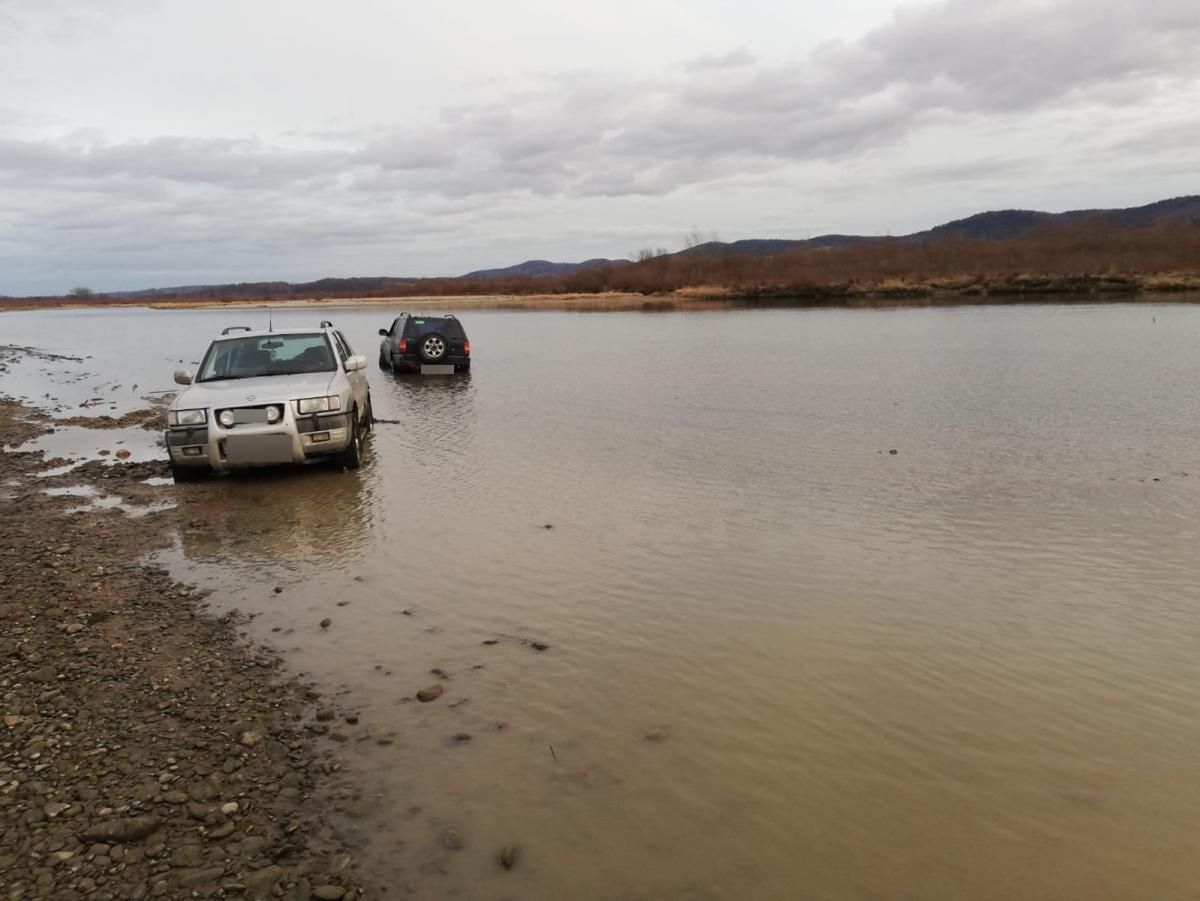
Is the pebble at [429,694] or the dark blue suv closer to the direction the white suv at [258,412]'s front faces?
the pebble

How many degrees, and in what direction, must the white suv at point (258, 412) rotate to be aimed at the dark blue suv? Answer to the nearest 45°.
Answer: approximately 180°

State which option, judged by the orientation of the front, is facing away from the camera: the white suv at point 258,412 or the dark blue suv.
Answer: the dark blue suv

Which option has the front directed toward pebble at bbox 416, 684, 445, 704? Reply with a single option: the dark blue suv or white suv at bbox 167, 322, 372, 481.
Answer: the white suv

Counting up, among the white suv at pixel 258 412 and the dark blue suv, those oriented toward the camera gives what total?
1

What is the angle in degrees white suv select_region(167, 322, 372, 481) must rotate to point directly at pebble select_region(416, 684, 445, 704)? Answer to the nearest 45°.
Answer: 0° — it already faces it

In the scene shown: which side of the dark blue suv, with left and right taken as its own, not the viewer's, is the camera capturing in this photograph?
back

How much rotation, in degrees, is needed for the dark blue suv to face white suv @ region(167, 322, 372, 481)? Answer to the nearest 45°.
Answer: approximately 180°

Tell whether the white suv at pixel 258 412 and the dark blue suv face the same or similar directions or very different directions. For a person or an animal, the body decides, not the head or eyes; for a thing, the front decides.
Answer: very different directions

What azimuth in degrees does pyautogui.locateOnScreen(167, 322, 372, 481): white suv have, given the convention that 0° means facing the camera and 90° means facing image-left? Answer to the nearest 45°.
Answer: approximately 0°

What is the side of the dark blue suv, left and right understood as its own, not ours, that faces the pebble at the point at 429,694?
back
